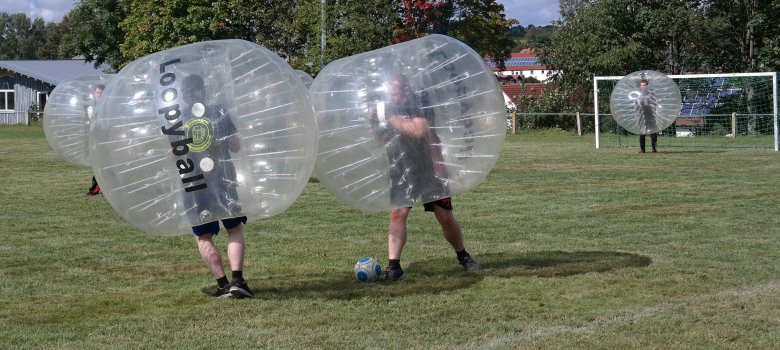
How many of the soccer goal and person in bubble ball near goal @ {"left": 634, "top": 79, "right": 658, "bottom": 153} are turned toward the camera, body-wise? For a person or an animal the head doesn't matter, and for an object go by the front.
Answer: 2

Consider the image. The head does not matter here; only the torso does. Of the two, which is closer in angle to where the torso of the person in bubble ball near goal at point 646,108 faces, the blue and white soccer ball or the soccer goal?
the blue and white soccer ball

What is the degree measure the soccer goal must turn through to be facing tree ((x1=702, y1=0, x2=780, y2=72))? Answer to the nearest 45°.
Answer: approximately 180°

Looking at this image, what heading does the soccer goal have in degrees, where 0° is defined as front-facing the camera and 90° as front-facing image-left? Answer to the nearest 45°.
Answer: approximately 0°

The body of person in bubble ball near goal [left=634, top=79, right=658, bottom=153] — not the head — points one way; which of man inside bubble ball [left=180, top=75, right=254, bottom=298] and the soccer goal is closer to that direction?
the man inside bubble ball

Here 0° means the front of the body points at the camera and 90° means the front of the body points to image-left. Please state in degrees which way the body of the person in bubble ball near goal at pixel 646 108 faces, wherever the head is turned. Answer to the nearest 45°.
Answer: approximately 0°

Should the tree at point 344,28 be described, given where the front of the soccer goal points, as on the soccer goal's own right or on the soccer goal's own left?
on the soccer goal's own right

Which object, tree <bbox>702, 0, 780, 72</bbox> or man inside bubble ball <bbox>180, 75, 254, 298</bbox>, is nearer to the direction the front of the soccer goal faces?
the man inside bubble ball

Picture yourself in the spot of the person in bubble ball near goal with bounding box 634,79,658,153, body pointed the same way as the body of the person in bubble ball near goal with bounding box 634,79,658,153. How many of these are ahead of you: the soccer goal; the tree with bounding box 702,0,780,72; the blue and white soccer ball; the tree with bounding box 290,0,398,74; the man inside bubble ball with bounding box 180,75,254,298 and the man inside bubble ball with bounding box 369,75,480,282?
3

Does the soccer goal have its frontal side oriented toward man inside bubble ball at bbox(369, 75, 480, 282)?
yes

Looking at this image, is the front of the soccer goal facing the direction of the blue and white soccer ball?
yes
